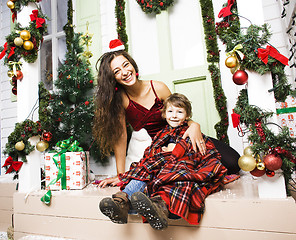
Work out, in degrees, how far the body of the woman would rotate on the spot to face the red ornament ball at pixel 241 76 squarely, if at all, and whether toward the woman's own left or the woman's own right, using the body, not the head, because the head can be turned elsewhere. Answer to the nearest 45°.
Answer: approximately 45° to the woman's own left

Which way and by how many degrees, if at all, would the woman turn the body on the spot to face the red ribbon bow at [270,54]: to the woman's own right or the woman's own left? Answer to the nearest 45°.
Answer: approximately 45° to the woman's own left

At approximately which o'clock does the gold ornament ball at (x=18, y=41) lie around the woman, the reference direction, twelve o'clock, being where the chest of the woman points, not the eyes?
The gold ornament ball is roughly at 2 o'clock from the woman.

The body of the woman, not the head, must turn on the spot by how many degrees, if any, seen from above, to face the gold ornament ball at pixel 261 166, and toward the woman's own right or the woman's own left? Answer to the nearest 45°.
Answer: approximately 45° to the woman's own left

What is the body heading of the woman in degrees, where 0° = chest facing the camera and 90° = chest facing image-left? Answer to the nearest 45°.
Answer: approximately 0°
